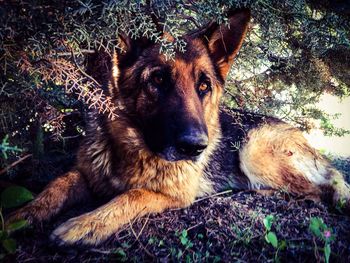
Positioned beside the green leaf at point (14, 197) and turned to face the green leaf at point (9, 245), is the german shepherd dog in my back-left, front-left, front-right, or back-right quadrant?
back-left

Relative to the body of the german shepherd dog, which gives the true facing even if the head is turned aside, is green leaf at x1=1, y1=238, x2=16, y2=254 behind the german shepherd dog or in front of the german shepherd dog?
in front

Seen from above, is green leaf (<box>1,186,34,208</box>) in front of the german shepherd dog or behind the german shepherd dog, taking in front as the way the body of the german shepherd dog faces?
in front

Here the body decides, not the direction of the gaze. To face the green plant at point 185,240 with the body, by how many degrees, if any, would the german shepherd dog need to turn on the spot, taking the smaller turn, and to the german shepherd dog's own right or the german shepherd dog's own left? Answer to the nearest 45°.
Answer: approximately 45° to the german shepherd dog's own left

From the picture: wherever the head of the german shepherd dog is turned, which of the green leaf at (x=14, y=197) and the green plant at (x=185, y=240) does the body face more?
the green leaf

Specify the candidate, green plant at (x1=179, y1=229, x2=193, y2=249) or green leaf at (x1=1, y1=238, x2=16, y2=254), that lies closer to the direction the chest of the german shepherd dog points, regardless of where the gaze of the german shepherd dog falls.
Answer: the green leaf

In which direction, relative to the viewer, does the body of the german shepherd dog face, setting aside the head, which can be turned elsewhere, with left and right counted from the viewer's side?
facing the viewer and to the left of the viewer
